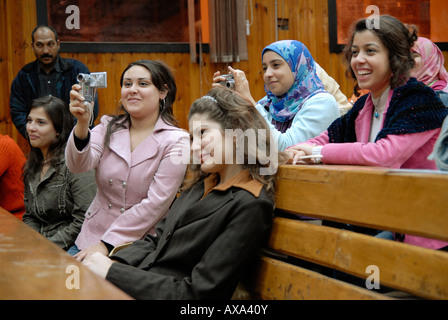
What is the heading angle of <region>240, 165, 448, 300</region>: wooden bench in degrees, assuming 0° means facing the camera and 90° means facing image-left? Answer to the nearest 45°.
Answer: approximately 45°

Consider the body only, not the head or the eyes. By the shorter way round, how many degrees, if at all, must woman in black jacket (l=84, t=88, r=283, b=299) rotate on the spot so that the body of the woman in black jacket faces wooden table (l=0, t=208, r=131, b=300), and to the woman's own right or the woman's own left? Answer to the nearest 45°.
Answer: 0° — they already face it

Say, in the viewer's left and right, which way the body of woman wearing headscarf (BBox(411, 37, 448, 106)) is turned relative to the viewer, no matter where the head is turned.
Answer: facing to the left of the viewer

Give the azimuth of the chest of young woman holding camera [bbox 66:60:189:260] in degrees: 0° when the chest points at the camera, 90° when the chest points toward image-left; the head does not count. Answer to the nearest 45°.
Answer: approximately 45°

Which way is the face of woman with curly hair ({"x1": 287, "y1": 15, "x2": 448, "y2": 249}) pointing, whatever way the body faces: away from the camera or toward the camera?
toward the camera

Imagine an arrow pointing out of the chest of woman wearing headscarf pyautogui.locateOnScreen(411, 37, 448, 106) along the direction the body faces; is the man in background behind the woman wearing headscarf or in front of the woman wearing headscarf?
in front

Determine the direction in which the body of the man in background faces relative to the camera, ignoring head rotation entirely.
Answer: toward the camera

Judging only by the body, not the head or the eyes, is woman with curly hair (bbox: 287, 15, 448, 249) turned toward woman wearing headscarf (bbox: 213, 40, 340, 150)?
no

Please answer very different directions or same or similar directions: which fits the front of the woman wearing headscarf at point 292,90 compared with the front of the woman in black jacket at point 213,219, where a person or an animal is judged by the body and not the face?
same or similar directions

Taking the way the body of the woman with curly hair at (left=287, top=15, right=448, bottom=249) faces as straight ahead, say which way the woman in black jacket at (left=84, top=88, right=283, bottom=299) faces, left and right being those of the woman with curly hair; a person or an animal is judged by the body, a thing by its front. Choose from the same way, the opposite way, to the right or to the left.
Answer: the same way

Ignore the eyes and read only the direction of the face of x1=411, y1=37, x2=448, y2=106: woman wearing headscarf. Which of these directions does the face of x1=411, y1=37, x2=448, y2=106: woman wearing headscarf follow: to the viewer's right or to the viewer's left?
to the viewer's left

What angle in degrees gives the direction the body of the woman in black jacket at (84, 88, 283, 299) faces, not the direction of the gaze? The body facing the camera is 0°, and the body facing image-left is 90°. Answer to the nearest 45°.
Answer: approximately 45°

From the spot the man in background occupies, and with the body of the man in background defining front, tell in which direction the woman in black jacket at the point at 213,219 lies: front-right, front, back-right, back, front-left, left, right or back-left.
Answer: front

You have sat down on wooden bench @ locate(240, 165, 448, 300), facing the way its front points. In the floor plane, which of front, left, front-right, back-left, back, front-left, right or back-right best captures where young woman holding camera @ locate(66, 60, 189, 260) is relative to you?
right

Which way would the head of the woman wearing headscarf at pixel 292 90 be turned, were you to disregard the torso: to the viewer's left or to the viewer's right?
to the viewer's left
